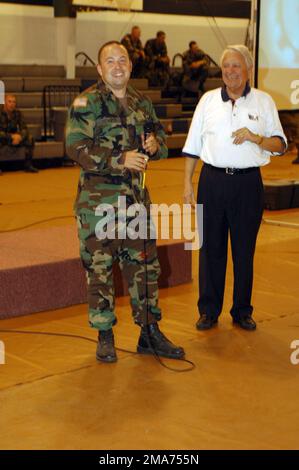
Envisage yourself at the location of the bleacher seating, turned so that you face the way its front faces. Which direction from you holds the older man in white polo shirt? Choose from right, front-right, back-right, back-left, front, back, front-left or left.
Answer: front

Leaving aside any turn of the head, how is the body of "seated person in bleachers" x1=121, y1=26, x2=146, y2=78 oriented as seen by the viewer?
toward the camera

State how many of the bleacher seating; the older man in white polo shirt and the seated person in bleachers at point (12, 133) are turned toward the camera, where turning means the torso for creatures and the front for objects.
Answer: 3

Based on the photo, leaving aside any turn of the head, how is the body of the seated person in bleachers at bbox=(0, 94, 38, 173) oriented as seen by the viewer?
toward the camera

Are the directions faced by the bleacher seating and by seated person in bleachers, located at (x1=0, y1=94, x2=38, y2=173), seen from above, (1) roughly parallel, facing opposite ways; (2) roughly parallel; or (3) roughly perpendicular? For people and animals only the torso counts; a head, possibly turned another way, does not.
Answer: roughly parallel

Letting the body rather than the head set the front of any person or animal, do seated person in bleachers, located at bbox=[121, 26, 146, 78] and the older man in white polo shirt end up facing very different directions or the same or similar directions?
same or similar directions

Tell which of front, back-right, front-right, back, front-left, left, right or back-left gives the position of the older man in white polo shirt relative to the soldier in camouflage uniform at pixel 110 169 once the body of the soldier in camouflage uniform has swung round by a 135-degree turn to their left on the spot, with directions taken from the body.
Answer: front-right

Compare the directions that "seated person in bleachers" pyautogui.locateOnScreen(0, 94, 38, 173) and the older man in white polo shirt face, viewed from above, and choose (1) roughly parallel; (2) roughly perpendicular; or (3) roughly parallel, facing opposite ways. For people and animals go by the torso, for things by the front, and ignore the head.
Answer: roughly parallel

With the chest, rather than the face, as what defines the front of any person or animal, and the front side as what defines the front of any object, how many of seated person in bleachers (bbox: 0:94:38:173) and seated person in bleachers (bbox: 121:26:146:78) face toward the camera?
2

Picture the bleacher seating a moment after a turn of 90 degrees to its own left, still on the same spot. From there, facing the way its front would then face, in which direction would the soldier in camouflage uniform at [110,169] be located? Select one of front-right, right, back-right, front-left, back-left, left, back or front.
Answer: right

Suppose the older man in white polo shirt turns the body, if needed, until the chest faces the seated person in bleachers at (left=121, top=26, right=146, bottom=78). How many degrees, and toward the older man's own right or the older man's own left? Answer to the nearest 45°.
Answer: approximately 180°

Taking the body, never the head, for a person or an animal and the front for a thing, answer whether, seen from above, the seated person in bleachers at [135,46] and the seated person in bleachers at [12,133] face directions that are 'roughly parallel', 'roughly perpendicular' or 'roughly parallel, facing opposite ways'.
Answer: roughly parallel

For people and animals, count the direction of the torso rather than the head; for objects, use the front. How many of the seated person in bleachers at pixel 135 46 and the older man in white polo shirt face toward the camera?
2

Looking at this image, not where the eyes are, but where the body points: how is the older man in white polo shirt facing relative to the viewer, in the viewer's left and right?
facing the viewer

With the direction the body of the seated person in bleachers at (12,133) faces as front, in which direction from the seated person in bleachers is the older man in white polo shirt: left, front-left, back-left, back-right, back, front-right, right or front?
front

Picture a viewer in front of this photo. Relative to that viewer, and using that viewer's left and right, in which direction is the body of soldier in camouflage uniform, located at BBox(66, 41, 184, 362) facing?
facing the viewer and to the right of the viewer
